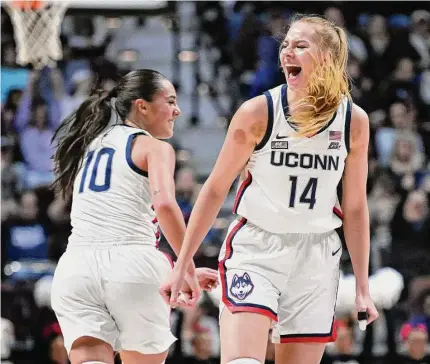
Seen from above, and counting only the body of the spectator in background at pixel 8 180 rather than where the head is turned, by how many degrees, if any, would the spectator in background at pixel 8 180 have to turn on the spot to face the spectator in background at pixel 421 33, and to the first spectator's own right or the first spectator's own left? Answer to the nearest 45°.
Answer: approximately 90° to the first spectator's own left

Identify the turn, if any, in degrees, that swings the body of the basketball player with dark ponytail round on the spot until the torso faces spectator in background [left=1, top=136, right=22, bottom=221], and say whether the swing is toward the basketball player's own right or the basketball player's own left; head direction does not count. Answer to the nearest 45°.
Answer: approximately 45° to the basketball player's own left

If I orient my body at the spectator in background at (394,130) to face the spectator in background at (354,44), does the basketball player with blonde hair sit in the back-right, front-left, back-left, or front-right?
back-left

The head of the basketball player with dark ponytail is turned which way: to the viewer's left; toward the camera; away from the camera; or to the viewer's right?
to the viewer's right

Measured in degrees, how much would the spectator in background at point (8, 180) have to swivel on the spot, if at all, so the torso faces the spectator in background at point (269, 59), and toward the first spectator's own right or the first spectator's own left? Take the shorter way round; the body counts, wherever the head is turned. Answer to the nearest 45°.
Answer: approximately 90° to the first spectator's own left

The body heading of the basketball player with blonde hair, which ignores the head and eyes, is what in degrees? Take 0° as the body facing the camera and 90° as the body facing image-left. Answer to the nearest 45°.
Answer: approximately 0°

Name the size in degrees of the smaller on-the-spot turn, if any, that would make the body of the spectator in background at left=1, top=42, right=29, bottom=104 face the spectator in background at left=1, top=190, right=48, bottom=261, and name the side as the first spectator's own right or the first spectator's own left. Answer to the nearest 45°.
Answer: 0° — they already face them
